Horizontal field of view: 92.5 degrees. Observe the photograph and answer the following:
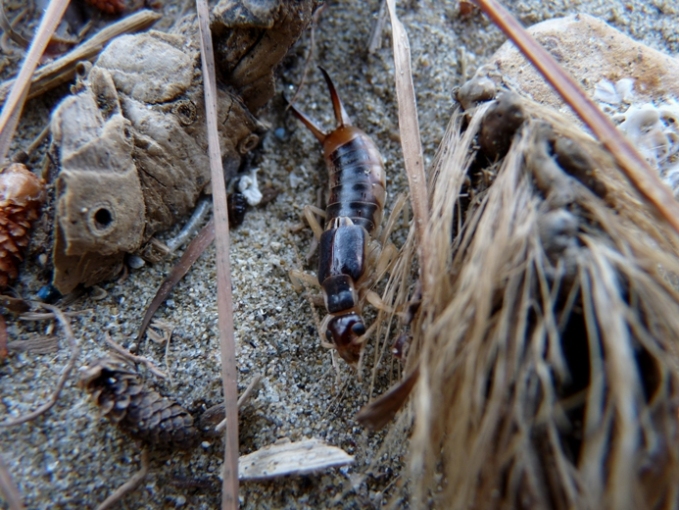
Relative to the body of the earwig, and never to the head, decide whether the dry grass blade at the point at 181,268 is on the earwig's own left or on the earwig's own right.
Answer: on the earwig's own right

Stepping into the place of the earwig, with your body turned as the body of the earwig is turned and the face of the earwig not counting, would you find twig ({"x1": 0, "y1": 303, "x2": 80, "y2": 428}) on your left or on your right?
on your right

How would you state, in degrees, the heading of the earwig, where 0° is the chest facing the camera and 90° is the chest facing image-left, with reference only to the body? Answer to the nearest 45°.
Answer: approximately 0°

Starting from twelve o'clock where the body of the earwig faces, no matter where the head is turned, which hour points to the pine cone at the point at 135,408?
The pine cone is roughly at 2 o'clock from the earwig.

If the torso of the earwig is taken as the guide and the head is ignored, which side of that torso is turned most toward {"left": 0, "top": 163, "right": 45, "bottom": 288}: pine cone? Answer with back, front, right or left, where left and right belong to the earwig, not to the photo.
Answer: right

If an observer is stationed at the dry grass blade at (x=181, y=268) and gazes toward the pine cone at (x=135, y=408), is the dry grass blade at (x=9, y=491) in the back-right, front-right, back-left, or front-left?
front-right
